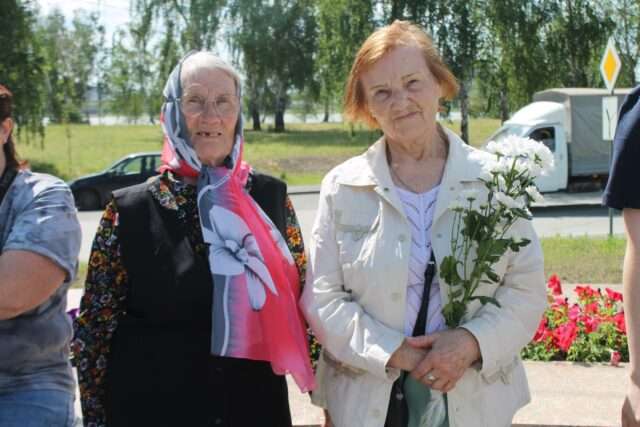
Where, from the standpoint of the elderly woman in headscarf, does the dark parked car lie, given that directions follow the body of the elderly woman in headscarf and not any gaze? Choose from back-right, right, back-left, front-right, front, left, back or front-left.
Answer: back

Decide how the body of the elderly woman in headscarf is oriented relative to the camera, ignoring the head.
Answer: toward the camera

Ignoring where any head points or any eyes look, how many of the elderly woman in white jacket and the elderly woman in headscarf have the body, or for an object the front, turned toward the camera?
2

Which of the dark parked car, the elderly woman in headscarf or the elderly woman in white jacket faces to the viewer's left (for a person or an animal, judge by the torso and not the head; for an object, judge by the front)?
the dark parked car

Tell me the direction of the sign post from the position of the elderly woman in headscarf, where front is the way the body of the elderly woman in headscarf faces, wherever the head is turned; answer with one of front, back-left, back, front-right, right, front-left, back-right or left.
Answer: back-left

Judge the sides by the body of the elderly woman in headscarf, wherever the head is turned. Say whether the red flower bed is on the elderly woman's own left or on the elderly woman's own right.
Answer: on the elderly woman's own left

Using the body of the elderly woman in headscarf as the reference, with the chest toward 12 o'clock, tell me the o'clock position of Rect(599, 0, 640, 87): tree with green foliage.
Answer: The tree with green foliage is roughly at 7 o'clock from the elderly woman in headscarf.

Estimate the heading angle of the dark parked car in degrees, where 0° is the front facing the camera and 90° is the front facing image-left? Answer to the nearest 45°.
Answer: approximately 90°

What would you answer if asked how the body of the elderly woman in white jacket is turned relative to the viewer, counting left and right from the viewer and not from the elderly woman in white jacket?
facing the viewer

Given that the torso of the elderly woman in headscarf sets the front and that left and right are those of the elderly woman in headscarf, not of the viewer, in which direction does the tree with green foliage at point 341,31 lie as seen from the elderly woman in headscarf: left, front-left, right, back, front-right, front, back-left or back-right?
back

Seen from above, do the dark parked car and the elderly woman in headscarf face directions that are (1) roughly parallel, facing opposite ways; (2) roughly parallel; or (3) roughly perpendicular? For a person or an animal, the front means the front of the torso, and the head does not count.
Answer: roughly perpendicular

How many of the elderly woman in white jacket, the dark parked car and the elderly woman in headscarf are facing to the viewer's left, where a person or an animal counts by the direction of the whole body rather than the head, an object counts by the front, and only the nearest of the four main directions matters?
1

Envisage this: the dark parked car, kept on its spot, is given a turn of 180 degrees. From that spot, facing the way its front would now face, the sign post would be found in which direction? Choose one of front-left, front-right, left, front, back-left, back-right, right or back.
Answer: front-right
